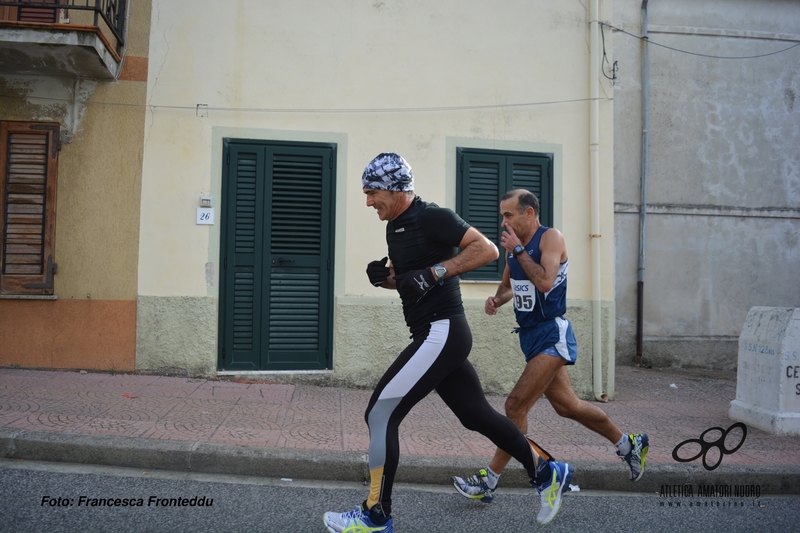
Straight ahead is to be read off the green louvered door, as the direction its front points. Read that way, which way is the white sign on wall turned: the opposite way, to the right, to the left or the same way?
the same way

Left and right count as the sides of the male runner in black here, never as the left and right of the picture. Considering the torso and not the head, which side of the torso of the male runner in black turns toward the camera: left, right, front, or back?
left

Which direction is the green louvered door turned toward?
toward the camera

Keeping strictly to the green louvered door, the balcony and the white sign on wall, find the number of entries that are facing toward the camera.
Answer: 3

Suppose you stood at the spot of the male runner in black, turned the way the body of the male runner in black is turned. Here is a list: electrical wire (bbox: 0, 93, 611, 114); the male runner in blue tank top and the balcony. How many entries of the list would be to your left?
0

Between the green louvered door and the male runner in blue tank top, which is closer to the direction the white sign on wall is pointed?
the male runner in blue tank top

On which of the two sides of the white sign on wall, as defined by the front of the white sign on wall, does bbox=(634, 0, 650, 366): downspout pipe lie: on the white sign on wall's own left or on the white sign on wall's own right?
on the white sign on wall's own left

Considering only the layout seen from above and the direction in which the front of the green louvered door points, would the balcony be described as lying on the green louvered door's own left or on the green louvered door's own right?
on the green louvered door's own right

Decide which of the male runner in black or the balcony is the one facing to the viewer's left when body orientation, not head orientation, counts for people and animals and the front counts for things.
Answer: the male runner in black

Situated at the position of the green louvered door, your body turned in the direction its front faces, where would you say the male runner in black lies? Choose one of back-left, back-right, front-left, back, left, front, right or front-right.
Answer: front

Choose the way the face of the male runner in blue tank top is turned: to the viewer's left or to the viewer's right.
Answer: to the viewer's left

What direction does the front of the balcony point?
toward the camera

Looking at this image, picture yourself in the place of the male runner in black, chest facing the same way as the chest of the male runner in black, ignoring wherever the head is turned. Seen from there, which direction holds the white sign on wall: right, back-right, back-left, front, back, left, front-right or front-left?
front-right

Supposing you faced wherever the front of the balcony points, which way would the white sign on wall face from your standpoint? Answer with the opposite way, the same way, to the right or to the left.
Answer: the same way

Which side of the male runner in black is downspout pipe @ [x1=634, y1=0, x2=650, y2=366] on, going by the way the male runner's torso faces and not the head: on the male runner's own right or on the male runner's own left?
on the male runner's own right

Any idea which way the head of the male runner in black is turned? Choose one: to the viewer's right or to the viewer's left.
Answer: to the viewer's left

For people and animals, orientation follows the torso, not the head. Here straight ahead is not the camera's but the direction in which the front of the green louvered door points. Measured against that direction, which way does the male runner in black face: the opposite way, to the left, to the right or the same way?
to the right

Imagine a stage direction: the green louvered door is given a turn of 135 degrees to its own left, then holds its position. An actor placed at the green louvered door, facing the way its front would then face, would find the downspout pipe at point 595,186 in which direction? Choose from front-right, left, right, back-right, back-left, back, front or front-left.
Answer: front-right

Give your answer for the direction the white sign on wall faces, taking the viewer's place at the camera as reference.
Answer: facing the viewer
